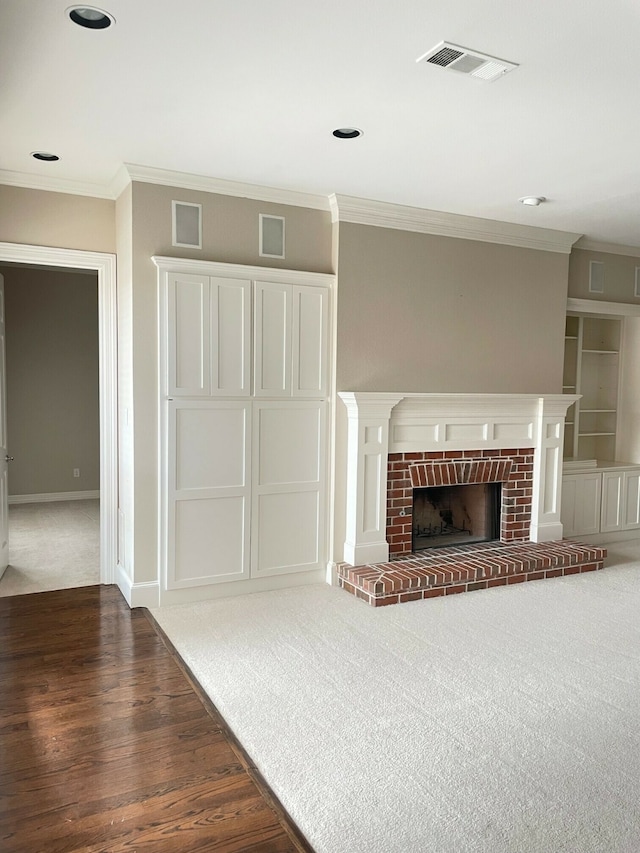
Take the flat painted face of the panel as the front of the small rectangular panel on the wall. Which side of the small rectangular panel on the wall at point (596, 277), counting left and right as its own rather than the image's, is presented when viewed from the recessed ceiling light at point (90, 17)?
front

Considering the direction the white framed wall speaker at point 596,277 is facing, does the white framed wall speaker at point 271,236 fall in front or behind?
in front

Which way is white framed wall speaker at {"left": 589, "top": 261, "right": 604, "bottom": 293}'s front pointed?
toward the camera

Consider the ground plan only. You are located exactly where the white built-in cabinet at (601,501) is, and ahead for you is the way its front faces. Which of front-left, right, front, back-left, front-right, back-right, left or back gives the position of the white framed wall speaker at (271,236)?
front-right

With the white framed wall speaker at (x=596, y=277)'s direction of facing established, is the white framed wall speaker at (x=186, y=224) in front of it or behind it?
in front

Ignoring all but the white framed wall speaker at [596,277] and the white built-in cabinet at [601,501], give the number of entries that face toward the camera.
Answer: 2

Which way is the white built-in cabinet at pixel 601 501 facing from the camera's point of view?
toward the camera

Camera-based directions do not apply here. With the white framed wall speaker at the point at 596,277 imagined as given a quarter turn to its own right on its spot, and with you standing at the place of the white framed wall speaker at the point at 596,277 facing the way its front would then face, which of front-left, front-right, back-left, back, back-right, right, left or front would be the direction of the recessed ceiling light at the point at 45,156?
front-left
